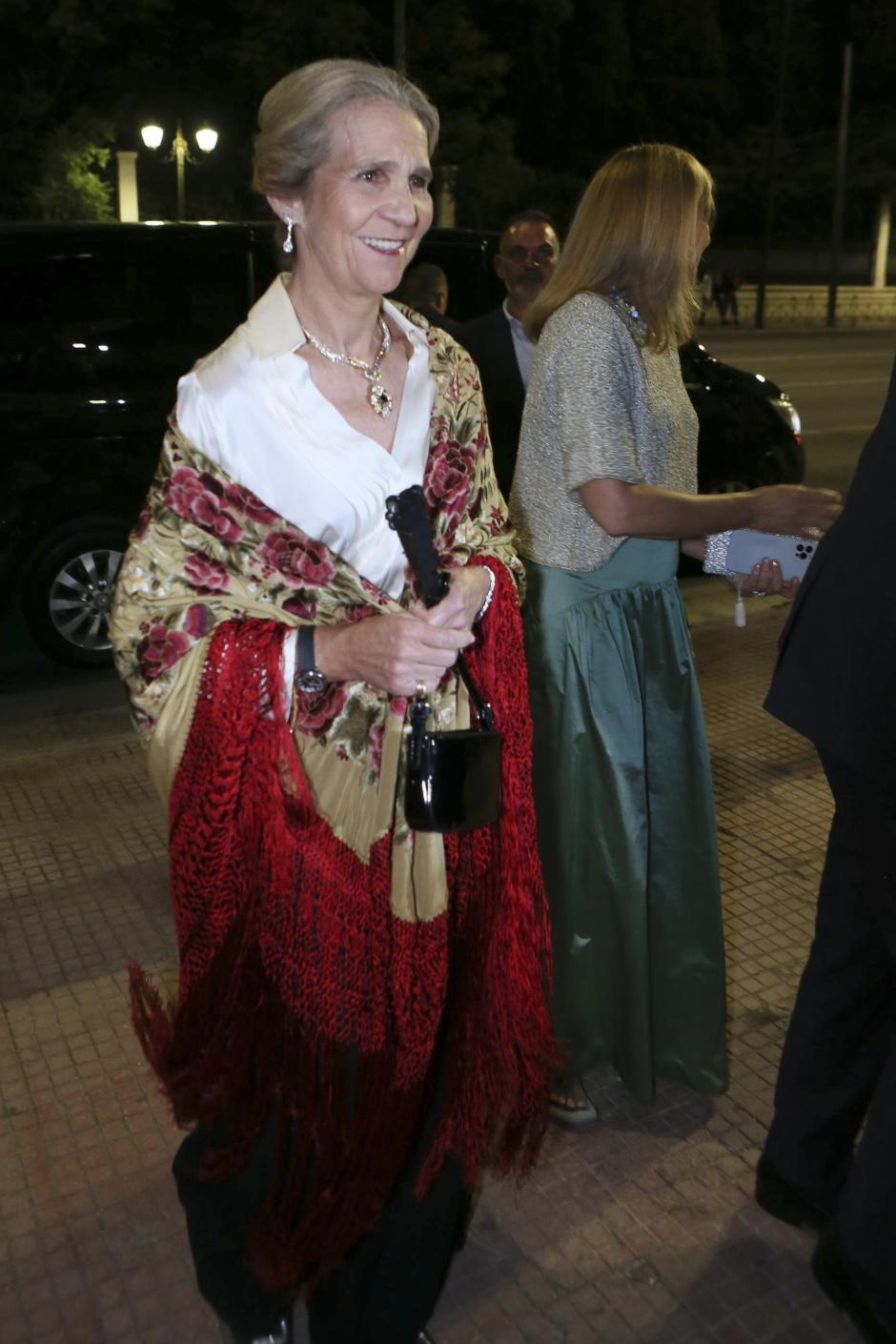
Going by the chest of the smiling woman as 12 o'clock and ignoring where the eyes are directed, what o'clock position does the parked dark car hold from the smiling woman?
The parked dark car is roughly at 7 o'clock from the smiling woman.

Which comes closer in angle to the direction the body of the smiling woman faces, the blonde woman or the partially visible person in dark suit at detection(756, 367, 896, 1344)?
the partially visible person in dark suit

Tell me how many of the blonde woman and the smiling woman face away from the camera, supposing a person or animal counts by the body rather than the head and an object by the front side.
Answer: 0

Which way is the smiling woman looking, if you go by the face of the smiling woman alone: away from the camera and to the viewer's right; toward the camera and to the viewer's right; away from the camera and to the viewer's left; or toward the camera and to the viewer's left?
toward the camera and to the viewer's right

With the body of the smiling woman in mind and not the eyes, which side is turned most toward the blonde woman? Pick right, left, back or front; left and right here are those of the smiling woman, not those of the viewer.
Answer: left

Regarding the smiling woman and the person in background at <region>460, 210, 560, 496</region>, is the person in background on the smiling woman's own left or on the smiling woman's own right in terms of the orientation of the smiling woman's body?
on the smiling woman's own left

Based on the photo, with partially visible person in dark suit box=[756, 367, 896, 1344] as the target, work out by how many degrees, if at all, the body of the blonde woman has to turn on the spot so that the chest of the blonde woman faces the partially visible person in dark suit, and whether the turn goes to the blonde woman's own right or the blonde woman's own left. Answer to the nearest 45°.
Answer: approximately 45° to the blonde woman's own right

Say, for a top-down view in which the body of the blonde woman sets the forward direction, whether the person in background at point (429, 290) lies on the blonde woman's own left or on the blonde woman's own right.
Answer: on the blonde woman's own left

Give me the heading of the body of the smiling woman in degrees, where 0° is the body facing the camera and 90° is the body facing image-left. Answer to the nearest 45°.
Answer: approximately 315°

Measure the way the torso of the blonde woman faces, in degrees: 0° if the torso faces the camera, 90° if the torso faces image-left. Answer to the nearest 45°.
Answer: approximately 270°
